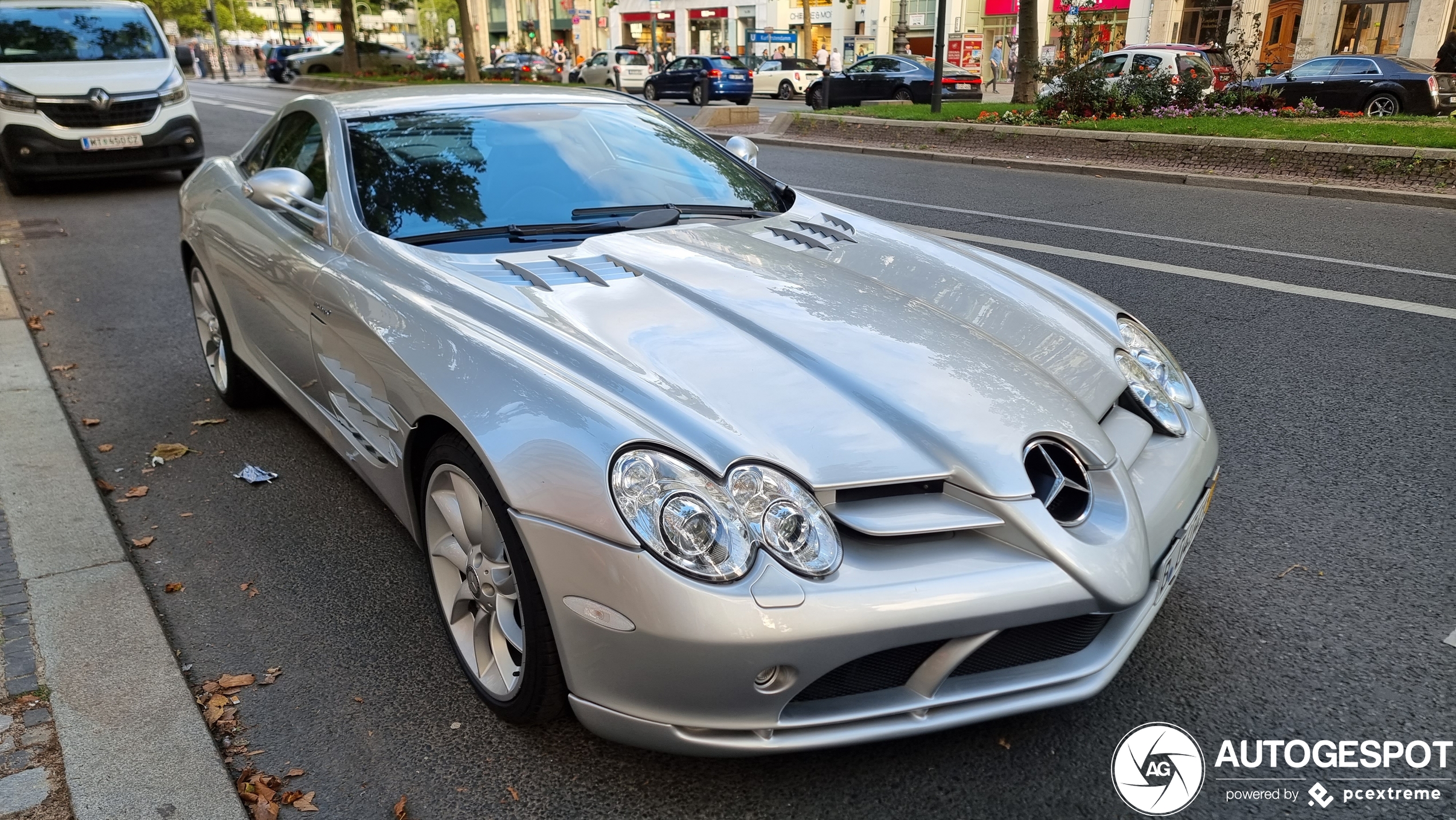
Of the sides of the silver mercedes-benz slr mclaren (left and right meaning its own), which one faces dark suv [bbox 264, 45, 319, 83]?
back

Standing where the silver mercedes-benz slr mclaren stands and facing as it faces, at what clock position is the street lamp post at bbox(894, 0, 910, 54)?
The street lamp post is roughly at 8 o'clock from the silver mercedes-benz slr mclaren.

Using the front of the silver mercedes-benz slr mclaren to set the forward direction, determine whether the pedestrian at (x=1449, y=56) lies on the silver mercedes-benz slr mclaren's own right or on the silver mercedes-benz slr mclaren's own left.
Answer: on the silver mercedes-benz slr mclaren's own left

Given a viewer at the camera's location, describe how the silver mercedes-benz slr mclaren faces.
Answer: facing the viewer and to the right of the viewer

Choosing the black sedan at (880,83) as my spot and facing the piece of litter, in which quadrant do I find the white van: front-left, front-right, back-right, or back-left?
front-right

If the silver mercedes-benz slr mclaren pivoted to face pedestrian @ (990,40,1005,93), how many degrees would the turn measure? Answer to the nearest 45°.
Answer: approximately 135° to its left

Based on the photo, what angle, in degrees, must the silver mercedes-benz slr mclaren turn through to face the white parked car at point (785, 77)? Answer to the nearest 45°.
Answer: approximately 135° to its left

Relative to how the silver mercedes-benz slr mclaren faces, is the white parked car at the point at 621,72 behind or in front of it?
behind

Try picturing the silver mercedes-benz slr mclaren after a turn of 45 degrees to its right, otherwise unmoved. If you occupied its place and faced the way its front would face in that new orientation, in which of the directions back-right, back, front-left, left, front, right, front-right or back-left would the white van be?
back-right
